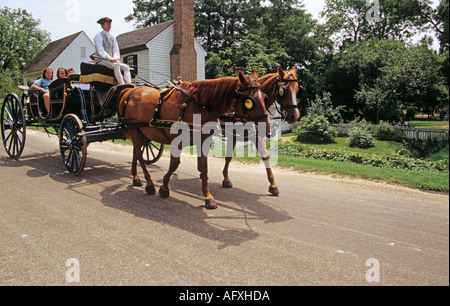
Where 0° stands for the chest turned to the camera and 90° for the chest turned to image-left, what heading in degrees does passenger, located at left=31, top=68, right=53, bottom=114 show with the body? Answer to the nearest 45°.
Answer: approximately 315°

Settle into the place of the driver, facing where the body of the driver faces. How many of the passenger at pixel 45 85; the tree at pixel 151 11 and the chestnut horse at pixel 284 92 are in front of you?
1

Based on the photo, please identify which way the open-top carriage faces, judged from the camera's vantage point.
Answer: facing the viewer and to the right of the viewer

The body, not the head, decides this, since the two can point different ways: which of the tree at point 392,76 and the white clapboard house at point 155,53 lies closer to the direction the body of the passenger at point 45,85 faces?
the tree

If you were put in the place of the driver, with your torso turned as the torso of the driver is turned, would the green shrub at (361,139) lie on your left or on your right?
on your left

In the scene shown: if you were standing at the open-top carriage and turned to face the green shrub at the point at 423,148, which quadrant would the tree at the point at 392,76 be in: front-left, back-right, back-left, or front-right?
front-left

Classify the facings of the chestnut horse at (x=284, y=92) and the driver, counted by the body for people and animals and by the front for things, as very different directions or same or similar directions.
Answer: same or similar directions

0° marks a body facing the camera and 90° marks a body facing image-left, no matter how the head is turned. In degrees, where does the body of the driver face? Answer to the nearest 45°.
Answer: approximately 315°

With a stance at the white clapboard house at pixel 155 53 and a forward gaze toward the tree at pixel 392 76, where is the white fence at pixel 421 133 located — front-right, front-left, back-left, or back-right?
front-right

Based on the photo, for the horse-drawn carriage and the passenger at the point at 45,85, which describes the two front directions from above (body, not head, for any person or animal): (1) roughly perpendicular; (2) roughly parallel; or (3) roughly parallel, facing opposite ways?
roughly parallel
